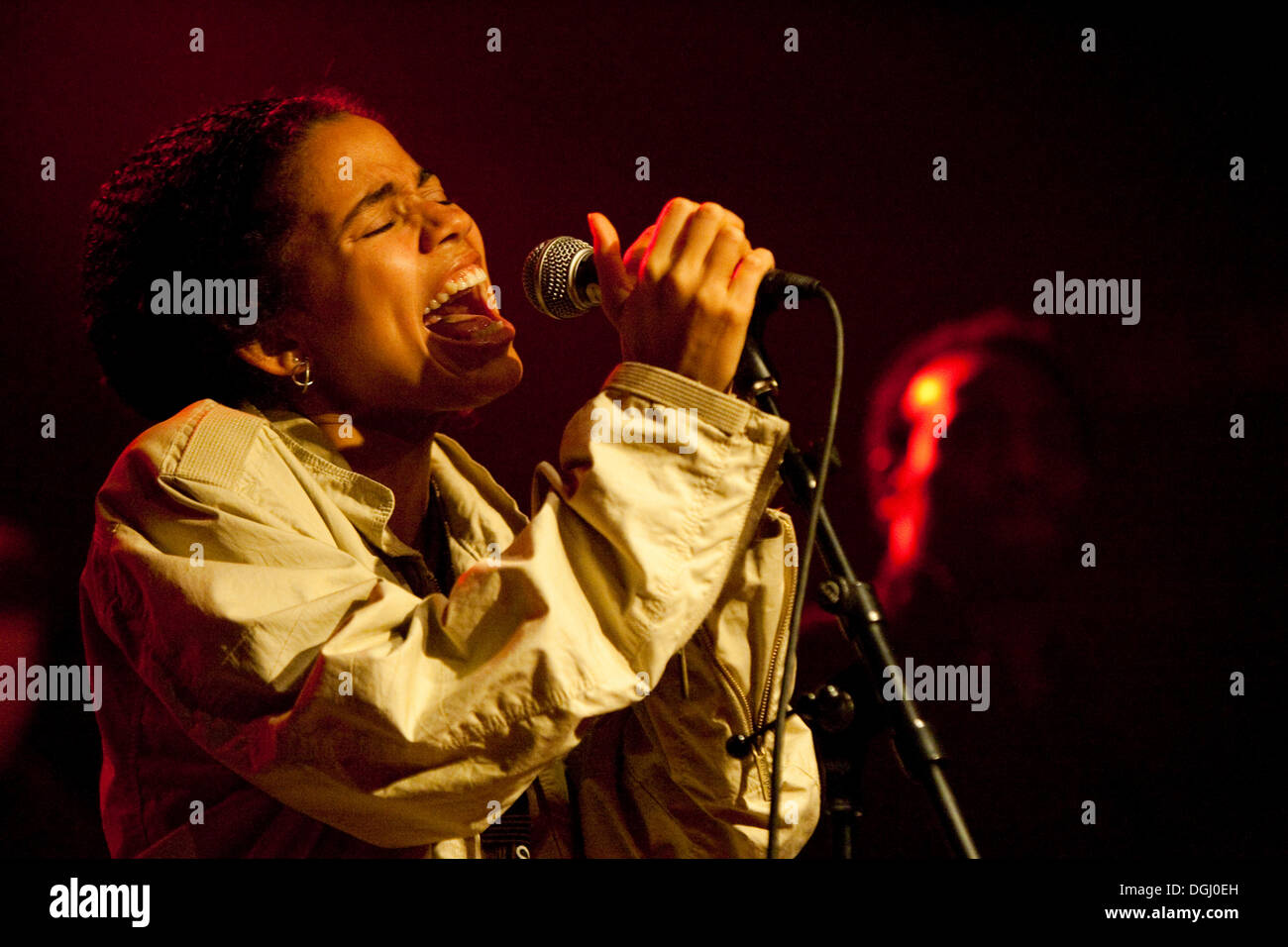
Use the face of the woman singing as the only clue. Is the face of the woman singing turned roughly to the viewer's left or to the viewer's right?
to the viewer's right

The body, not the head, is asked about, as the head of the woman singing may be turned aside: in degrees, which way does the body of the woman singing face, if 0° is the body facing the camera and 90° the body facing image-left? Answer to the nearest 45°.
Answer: approximately 315°
